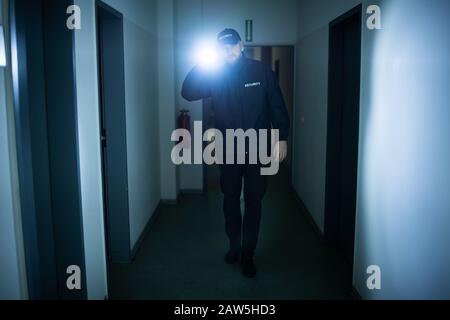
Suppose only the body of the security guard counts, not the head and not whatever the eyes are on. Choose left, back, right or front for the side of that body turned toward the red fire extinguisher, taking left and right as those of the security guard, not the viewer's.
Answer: back

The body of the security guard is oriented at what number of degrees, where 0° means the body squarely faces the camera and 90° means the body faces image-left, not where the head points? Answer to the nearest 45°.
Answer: approximately 0°
